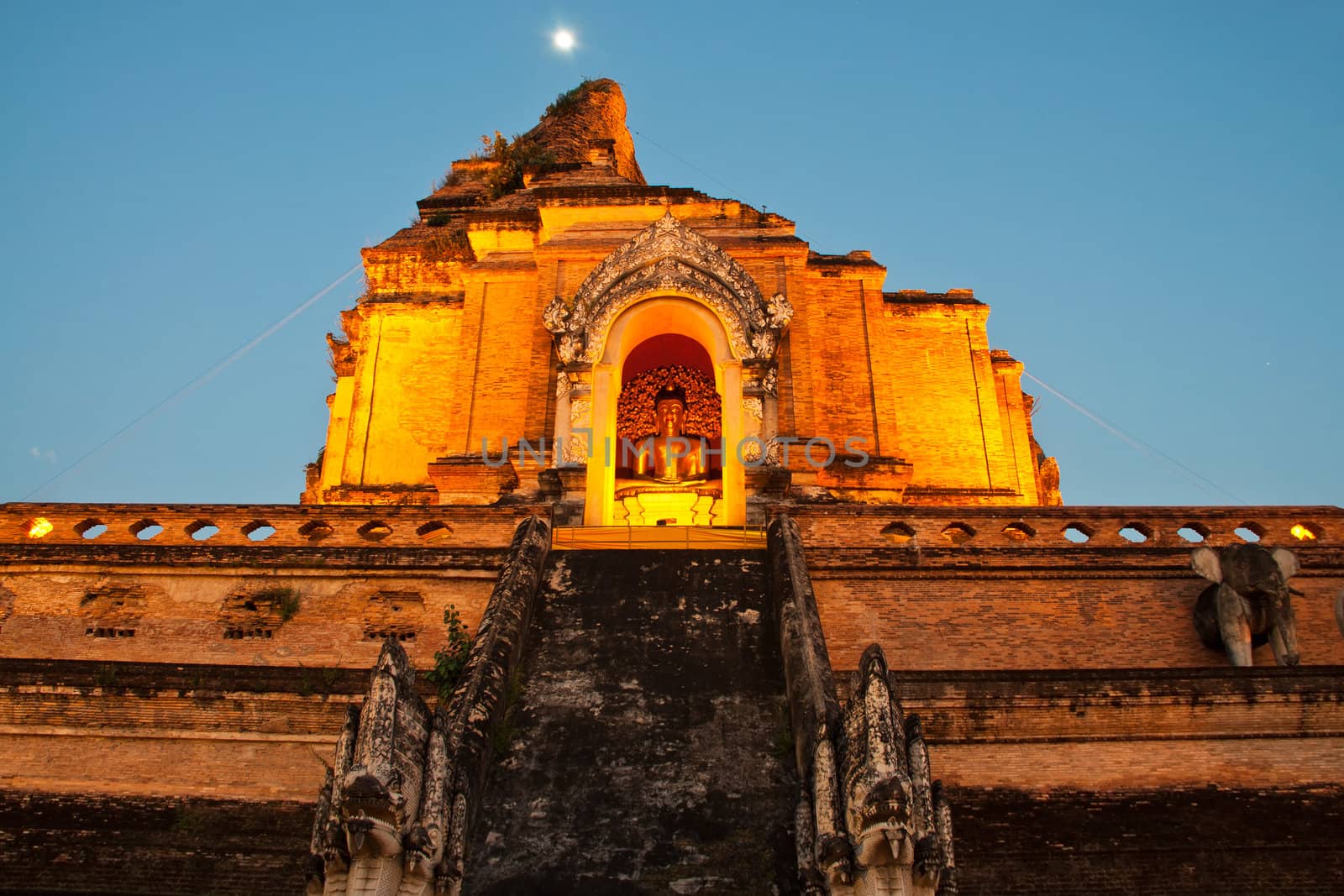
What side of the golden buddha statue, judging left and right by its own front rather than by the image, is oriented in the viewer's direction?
front
